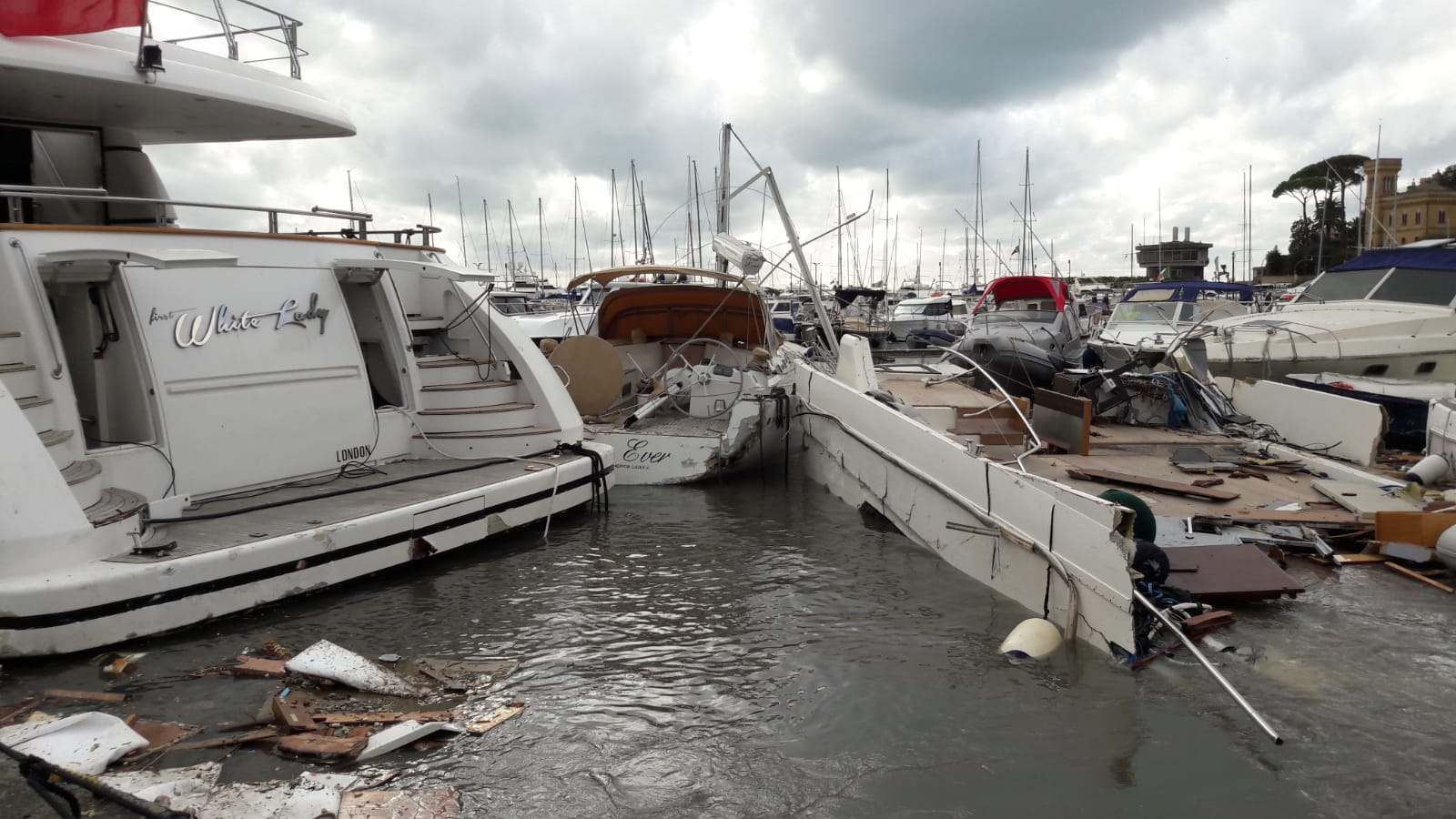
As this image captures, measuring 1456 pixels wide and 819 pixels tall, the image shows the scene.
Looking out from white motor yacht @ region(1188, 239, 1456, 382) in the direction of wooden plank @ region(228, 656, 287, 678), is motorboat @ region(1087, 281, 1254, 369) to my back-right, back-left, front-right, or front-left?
back-right

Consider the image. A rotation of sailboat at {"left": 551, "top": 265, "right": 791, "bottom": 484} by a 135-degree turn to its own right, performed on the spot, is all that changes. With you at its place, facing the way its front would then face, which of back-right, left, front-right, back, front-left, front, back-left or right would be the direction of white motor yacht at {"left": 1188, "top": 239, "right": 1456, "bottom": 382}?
front-left

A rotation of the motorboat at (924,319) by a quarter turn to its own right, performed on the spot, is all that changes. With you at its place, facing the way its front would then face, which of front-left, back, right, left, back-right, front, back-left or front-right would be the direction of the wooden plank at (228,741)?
back-left

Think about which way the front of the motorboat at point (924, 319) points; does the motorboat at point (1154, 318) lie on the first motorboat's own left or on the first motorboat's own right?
on the first motorboat's own left

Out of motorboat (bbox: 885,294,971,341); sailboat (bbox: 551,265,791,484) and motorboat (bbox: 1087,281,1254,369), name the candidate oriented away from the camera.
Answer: sailboat (bbox: 551,265,791,484)

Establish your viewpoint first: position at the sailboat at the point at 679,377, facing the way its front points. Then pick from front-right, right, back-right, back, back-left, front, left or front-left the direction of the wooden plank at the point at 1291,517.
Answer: back-right

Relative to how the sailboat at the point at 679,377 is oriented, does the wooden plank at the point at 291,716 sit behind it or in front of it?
behind

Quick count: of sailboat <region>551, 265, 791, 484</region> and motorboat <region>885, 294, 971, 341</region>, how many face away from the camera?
1

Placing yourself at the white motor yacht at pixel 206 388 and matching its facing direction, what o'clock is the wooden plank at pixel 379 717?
The wooden plank is roughly at 7 o'clock from the white motor yacht.

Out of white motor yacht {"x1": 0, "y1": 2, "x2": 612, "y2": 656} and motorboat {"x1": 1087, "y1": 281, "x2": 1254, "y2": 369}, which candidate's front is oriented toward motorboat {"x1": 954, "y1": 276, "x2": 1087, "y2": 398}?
motorboat {"x1": 1087, "y1": 281, "x2": 1254, "y2": 369}

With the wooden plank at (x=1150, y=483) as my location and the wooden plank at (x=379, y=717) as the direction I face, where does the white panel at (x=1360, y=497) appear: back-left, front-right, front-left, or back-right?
back-left

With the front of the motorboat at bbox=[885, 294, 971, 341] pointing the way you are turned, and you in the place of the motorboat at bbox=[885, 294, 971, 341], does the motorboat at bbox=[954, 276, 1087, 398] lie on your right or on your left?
on your left

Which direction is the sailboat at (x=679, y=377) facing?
away from the camera

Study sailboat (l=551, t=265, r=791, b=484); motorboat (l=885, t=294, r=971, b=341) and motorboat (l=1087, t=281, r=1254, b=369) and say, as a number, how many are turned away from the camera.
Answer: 1

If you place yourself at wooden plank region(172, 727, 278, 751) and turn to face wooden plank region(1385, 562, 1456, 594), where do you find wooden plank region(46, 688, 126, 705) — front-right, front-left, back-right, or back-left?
back-left

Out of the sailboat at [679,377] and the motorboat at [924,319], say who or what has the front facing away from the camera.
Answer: the sailboat at [679,377]

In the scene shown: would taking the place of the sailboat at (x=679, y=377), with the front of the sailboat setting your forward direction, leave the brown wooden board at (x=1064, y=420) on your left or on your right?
on your right
